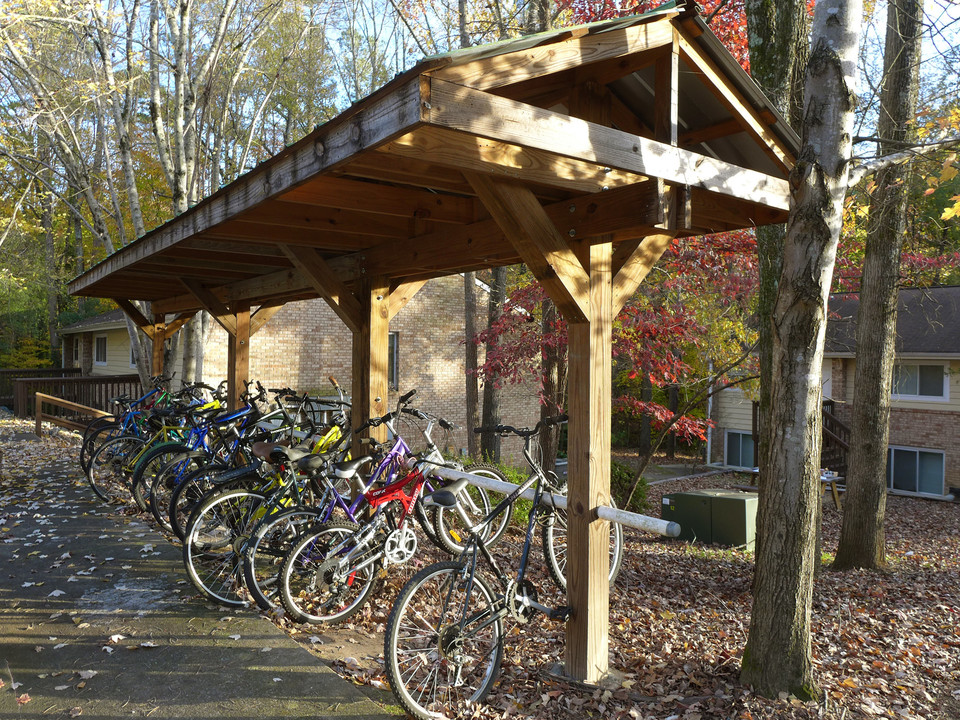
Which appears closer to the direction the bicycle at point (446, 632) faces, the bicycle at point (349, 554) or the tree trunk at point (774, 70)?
the tree trunk

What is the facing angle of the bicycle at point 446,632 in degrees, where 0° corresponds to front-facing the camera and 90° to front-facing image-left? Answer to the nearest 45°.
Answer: approximately 225°

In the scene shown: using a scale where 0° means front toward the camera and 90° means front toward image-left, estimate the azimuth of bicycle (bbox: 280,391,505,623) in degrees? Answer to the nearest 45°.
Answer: approximately 225°

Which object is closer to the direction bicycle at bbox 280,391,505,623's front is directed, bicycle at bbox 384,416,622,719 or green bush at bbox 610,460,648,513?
the green bush

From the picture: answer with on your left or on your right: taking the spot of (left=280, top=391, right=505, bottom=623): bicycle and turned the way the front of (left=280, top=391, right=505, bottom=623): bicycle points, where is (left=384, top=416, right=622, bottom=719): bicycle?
on your right
